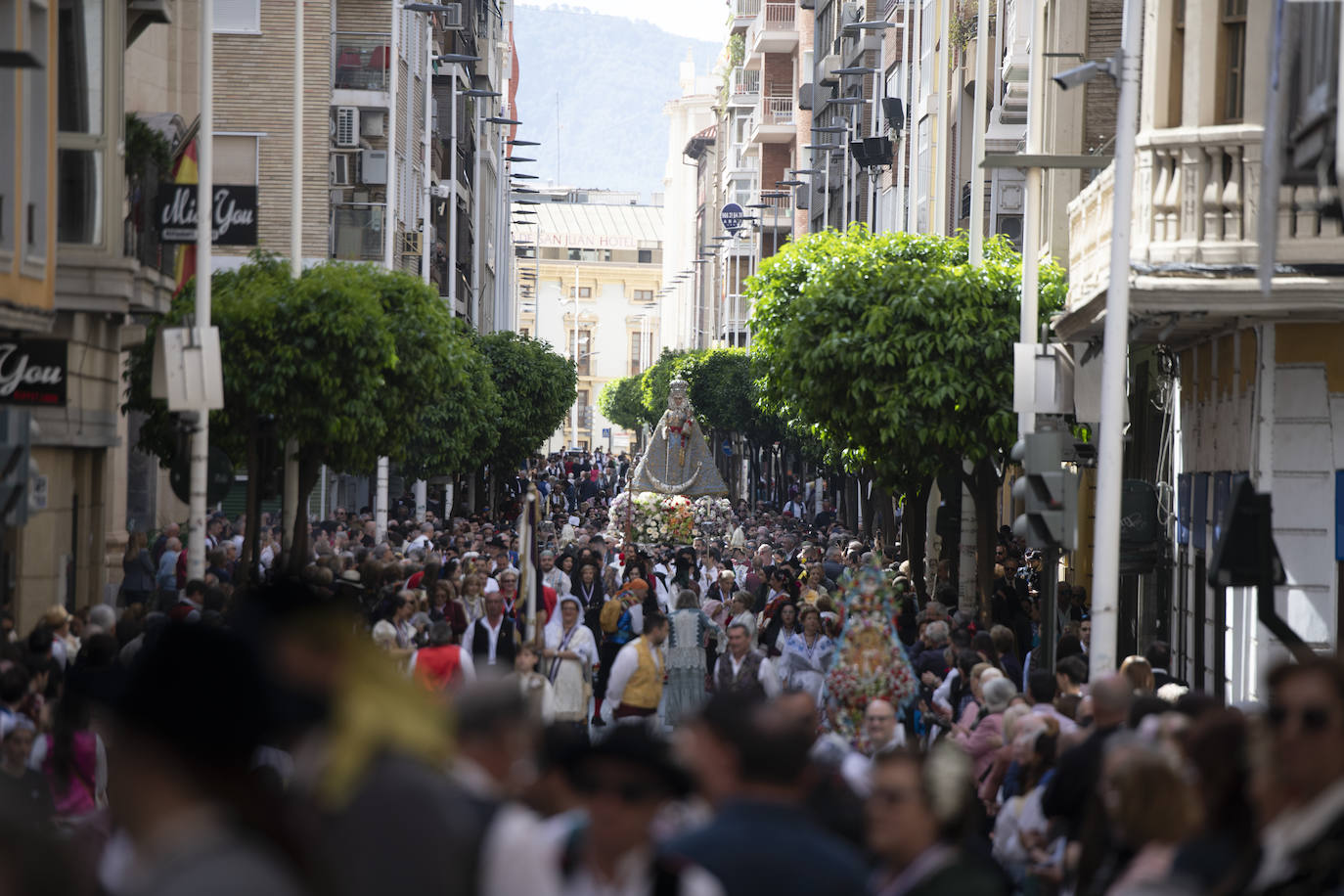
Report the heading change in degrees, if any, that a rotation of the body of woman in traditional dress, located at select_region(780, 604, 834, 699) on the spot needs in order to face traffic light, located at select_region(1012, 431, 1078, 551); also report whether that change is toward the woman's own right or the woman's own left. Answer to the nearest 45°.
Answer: approximately 45° to the woman's own left

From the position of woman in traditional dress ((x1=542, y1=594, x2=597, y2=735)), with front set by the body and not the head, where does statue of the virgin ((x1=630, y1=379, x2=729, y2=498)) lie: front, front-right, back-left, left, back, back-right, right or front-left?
back

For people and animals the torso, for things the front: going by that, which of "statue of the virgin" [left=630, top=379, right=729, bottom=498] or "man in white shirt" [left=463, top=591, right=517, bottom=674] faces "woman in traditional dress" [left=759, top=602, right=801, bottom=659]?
the statue of the virgin
